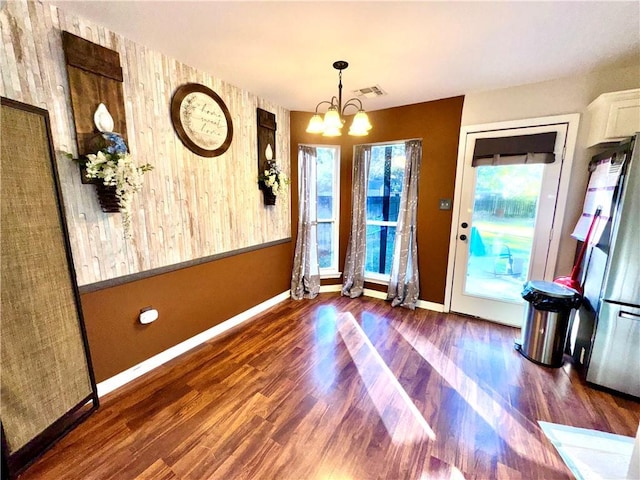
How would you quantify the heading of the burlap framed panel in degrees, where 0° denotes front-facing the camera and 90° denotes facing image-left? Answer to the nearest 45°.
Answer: approximately 315°

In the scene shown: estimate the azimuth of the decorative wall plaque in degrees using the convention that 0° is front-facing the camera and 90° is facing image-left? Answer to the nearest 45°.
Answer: approximately 315°

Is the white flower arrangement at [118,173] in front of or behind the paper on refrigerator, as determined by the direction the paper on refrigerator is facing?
in front

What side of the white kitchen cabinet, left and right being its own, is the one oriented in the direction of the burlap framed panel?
front

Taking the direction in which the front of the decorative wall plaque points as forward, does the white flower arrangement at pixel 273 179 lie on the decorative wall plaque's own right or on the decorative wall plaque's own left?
on the decorative wall plaque's own left

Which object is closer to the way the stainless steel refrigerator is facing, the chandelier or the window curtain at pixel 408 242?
the chandelier

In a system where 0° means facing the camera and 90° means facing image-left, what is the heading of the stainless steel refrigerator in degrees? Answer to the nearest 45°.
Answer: approximately 45°

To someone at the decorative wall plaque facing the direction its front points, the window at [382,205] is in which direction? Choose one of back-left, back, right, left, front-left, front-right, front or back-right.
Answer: front-left

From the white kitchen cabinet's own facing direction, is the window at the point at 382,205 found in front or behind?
in front
